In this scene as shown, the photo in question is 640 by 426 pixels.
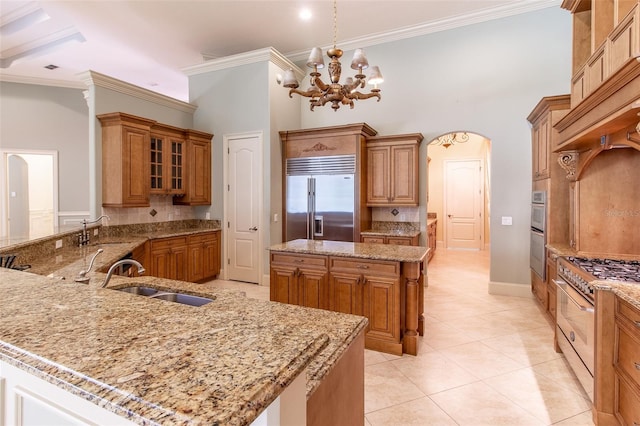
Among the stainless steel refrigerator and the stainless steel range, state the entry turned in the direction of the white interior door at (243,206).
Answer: the stainless steel range

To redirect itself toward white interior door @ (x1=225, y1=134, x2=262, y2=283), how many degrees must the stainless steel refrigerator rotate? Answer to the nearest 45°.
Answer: approximately 90° to its right

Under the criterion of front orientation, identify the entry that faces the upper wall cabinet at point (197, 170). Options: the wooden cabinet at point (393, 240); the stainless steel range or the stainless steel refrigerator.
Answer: the stainless steel range

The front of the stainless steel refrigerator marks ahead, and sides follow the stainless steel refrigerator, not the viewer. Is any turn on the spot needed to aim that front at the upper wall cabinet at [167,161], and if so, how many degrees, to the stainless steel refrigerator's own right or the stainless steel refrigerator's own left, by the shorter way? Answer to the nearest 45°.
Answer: approximately 90° to the stainless steel refrigerator's own right

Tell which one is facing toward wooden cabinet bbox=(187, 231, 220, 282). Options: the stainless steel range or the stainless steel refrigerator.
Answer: the stainless steel range

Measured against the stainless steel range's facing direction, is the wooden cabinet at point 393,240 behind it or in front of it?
in front

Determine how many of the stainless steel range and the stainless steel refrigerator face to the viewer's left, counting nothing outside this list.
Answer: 1

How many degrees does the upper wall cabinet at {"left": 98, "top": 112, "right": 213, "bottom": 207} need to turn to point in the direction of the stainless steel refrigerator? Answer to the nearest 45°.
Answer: approximately 45° to its left

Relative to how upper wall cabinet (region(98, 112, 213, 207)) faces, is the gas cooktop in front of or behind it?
in front

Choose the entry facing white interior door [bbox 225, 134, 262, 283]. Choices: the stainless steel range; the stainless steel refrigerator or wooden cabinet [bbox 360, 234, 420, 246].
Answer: the stainless steel range

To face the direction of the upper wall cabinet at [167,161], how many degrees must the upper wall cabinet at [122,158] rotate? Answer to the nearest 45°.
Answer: approximately 90° to its left
